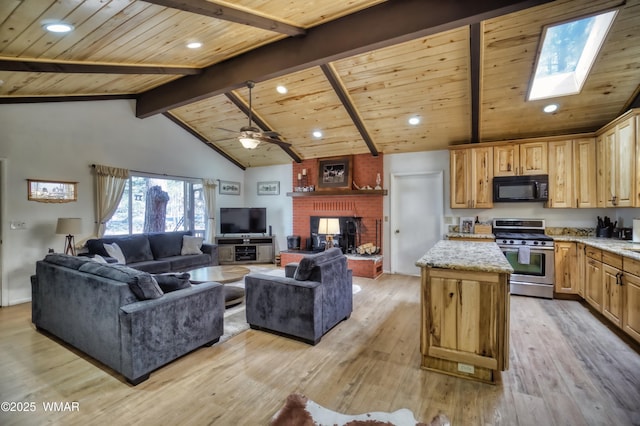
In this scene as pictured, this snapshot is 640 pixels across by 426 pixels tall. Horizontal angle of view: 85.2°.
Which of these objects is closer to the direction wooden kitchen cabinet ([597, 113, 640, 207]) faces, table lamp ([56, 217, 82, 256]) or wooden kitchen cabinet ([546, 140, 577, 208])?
the table lamp

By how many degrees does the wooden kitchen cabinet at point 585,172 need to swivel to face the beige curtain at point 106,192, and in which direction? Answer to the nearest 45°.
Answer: approximately 45° to its right

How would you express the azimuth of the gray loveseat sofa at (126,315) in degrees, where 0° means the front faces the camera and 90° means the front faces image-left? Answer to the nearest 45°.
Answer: approximately 225°

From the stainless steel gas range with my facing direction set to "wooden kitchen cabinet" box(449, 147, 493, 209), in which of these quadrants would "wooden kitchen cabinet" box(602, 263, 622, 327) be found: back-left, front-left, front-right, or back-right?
back-left

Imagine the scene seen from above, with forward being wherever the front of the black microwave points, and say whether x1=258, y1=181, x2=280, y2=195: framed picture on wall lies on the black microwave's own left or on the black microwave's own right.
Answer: on the black microwave's own right

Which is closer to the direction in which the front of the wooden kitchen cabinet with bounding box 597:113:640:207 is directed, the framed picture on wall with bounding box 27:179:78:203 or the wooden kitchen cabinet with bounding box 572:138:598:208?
the framed picture on wall

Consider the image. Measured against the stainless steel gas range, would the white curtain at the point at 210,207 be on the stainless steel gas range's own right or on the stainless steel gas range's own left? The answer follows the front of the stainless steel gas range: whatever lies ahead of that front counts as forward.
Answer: on the stainless steel gas range's own right

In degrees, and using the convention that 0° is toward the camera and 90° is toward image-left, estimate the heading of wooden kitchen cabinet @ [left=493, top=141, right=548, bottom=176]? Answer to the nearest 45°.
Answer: approximately 0°

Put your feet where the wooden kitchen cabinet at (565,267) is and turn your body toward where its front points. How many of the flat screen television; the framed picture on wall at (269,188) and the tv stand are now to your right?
3

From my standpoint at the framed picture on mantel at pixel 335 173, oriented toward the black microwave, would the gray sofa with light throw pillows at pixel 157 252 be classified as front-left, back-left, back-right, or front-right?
back-right

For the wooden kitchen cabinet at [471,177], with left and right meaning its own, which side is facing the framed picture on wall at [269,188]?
right

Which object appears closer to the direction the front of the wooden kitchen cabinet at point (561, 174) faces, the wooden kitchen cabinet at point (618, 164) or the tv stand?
the wooden kitchen cabinet
